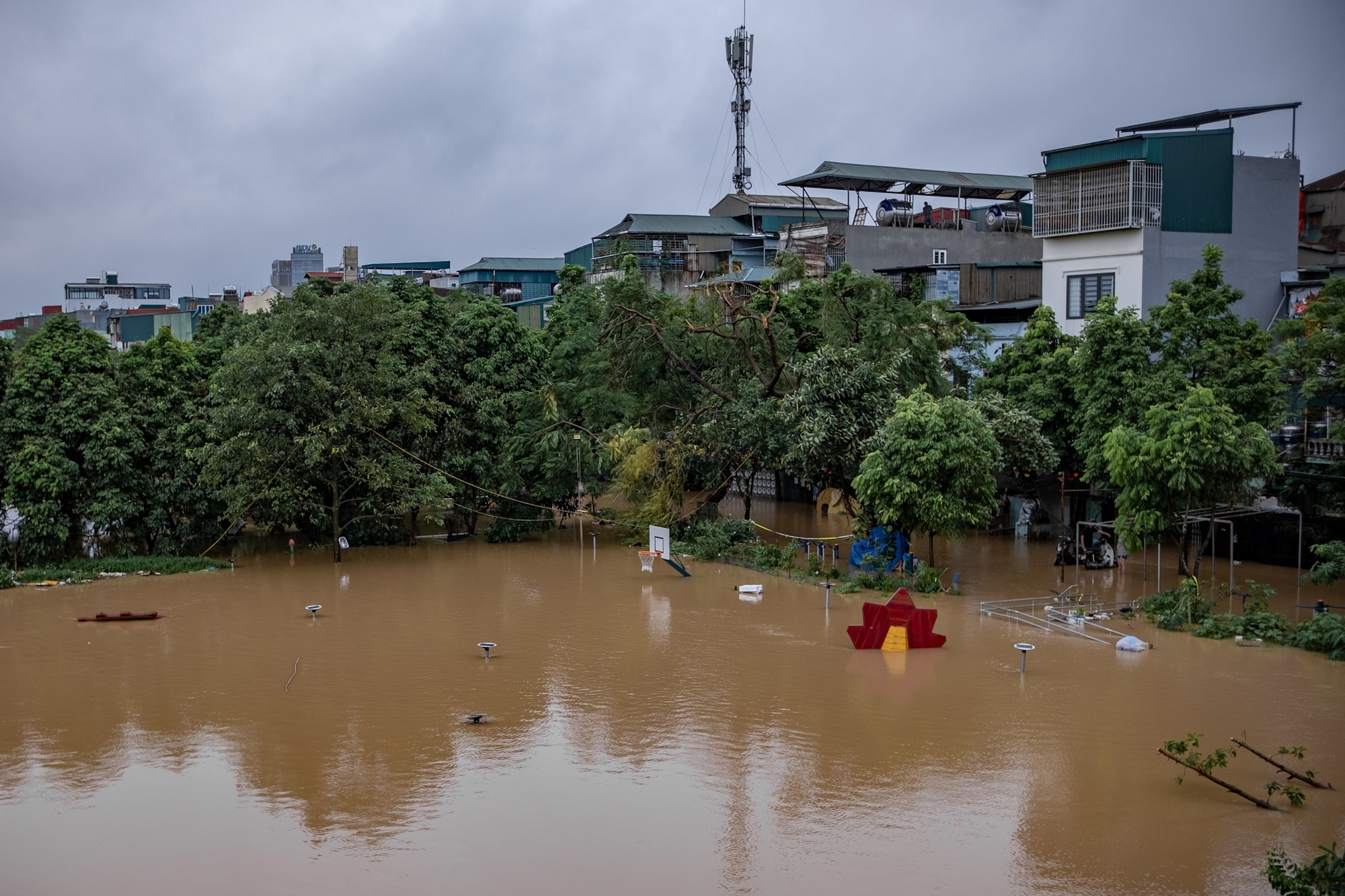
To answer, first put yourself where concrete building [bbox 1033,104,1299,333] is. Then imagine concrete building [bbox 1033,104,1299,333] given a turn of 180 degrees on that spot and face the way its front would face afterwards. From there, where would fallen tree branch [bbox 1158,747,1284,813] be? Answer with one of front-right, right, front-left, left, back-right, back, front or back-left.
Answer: back-right

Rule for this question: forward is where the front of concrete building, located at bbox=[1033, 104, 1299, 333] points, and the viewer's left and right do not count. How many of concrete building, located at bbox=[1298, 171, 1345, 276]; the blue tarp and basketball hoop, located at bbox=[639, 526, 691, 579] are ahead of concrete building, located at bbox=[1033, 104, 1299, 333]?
2

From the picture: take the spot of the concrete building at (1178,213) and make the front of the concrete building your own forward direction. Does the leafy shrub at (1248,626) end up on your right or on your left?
on your left

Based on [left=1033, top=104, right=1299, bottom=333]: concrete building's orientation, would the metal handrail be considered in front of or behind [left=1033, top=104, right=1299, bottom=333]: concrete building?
in front

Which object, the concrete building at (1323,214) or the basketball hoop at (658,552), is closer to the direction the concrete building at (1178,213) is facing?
the basketball hoop

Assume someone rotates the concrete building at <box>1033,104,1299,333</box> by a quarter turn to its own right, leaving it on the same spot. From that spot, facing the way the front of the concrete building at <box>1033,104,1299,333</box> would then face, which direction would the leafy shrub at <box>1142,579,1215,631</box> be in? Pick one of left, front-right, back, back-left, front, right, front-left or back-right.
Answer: back-left

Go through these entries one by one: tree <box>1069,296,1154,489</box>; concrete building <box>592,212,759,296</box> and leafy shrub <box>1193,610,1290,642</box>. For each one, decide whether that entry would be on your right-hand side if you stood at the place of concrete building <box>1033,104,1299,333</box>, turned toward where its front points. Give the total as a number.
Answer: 1

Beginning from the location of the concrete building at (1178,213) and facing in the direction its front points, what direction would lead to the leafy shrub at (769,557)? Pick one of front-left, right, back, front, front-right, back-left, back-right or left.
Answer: front

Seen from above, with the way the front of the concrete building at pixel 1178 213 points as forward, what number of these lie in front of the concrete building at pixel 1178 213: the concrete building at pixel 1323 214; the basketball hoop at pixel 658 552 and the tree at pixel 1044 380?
2

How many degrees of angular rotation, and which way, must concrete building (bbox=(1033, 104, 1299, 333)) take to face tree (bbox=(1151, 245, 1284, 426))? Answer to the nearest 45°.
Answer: approximately 45° to its left

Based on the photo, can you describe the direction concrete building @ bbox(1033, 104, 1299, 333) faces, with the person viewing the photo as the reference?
facing the viewer and to the left of the viewer

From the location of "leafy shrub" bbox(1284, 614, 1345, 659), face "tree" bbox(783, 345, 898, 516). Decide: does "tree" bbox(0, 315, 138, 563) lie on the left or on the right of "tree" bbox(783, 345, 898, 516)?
left

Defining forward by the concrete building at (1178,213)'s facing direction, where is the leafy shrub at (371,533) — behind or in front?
in front

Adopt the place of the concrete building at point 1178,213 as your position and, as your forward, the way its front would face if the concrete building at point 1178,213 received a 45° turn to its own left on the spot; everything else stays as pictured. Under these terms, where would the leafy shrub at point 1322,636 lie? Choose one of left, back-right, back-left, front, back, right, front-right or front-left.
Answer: front

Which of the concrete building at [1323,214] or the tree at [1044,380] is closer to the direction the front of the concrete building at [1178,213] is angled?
the tree

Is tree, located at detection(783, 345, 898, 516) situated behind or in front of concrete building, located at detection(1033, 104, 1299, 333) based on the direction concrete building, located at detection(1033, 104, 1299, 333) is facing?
in front
